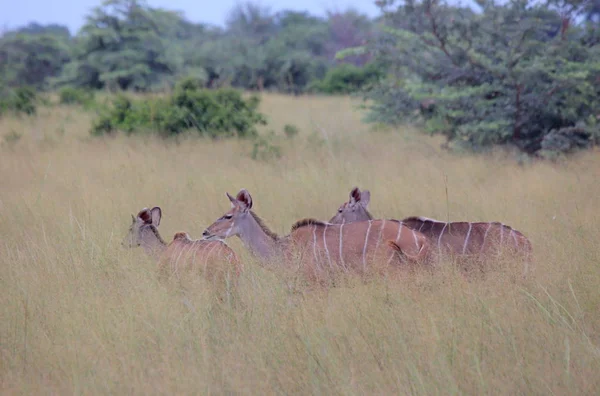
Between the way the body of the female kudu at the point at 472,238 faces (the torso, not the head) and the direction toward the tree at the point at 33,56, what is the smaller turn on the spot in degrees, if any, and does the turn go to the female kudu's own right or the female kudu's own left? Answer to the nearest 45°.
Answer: approximately 45° to the female kudu's own right

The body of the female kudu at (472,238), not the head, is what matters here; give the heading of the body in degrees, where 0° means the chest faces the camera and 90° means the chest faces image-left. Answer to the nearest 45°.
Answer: approximately 90°

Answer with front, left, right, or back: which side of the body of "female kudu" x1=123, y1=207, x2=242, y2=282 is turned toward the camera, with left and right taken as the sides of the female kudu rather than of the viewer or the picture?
left

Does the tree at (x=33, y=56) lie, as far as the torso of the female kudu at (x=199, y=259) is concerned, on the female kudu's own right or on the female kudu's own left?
on the female kudu's own right

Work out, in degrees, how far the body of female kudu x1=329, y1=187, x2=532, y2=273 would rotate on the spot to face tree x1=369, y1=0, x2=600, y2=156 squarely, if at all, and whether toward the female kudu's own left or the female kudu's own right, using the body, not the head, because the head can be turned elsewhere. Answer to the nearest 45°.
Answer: approximately 90° to the female kudu's own right
